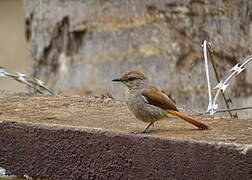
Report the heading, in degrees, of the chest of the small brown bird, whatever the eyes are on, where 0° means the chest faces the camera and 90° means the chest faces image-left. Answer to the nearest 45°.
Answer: approximately 90°

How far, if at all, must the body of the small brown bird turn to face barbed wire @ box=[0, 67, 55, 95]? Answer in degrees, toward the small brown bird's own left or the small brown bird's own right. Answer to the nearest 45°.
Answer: approximately 45° to the small brown bird's own right
